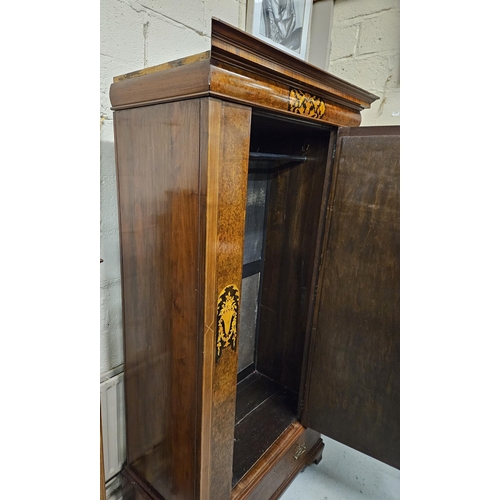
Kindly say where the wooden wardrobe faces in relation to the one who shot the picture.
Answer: facing the viewer and to the right of the viewer
